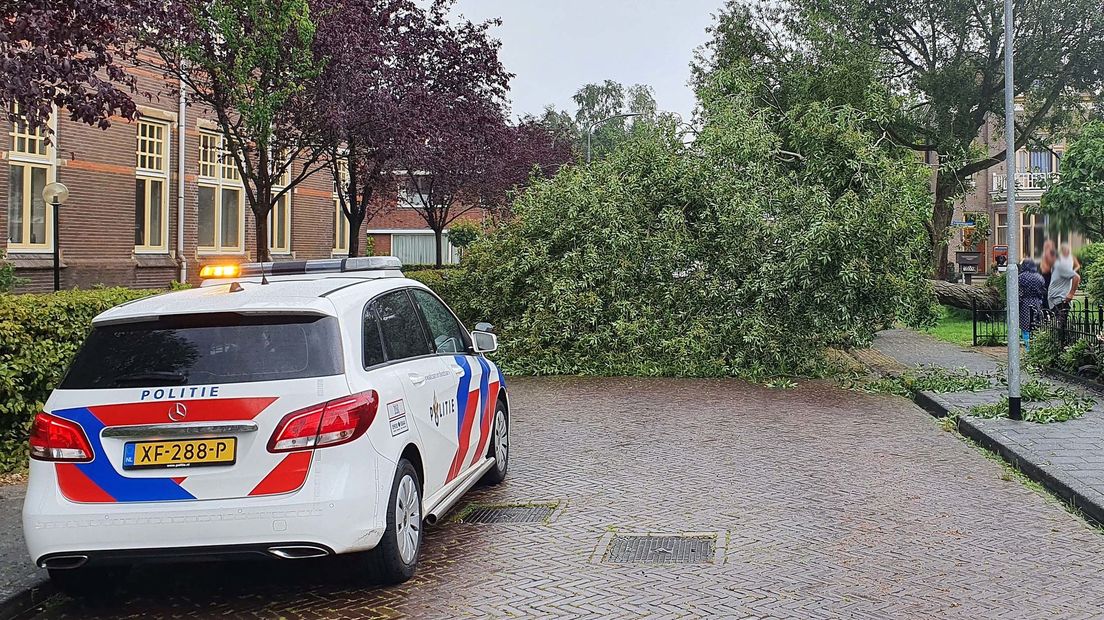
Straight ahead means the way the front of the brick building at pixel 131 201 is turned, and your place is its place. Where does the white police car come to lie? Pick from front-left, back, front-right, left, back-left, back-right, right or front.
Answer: front-right

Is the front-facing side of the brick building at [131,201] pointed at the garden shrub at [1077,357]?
yes

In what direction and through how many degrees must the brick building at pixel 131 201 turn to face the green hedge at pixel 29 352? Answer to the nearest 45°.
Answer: approximately 45° to its right

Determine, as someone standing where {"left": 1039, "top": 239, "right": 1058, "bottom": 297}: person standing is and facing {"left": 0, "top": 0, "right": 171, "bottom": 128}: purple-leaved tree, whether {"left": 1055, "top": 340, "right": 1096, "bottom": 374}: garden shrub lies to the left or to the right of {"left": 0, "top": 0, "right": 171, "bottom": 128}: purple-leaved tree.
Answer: left

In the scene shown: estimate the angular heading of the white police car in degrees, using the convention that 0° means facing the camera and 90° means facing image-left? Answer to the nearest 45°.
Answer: approximately 225°

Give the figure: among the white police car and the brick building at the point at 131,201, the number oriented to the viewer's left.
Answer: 0

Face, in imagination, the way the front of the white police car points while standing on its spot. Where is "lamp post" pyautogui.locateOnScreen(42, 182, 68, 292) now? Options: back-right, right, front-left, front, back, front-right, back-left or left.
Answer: front-left

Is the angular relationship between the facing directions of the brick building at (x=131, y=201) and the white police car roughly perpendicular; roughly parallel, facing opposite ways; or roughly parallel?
roughly perpendicular

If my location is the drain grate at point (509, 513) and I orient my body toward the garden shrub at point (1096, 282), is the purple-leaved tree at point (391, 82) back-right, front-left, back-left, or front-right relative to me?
front-left

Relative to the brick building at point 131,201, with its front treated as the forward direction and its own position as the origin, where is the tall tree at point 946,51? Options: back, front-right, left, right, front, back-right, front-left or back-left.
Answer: front-left

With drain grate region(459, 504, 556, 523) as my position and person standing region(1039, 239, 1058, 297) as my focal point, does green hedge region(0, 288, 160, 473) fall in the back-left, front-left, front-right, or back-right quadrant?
back-left

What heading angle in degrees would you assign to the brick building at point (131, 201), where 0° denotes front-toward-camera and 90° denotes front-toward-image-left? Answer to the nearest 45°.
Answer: approximately 315°

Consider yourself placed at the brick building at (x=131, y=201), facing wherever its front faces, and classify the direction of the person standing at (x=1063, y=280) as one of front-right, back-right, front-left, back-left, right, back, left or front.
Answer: front

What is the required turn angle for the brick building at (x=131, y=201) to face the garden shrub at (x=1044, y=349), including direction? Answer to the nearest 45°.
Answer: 0° — it already faces it

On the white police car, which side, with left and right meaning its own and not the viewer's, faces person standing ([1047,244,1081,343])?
front

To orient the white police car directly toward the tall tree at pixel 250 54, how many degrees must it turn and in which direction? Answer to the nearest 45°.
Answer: approximately 45° to its left

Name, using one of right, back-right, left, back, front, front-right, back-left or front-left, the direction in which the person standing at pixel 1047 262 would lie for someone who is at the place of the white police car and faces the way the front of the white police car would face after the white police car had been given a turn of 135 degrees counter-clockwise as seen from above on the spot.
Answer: back-right

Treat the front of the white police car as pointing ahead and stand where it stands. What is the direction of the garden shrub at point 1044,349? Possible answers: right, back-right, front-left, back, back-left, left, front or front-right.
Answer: front

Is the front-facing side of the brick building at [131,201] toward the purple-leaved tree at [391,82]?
no
